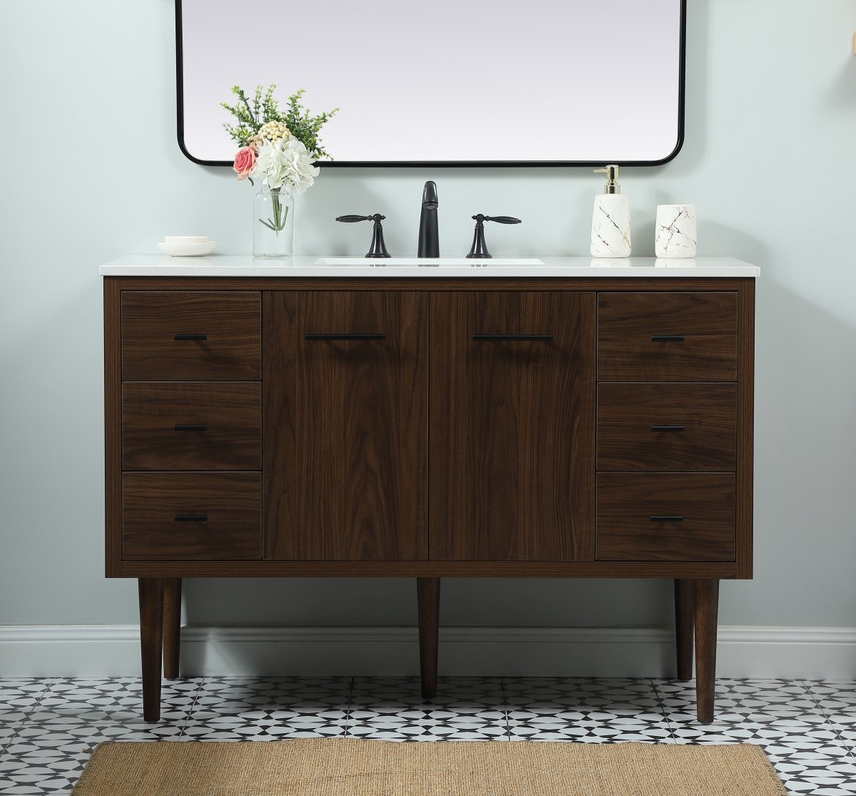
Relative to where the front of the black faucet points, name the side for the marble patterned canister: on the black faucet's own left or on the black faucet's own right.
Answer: on the black faucet's own left

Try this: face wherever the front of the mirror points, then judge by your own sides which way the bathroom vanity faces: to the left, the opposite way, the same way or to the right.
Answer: the same way

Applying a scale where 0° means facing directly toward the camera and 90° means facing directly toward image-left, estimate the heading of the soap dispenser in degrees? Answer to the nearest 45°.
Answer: approximately 90°

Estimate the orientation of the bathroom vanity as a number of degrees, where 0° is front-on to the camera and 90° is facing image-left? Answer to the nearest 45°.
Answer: approximately 0°

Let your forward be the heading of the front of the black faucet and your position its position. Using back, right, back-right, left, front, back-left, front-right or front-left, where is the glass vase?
right

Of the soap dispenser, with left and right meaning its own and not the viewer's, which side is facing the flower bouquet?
front

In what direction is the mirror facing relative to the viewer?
toward the camera
